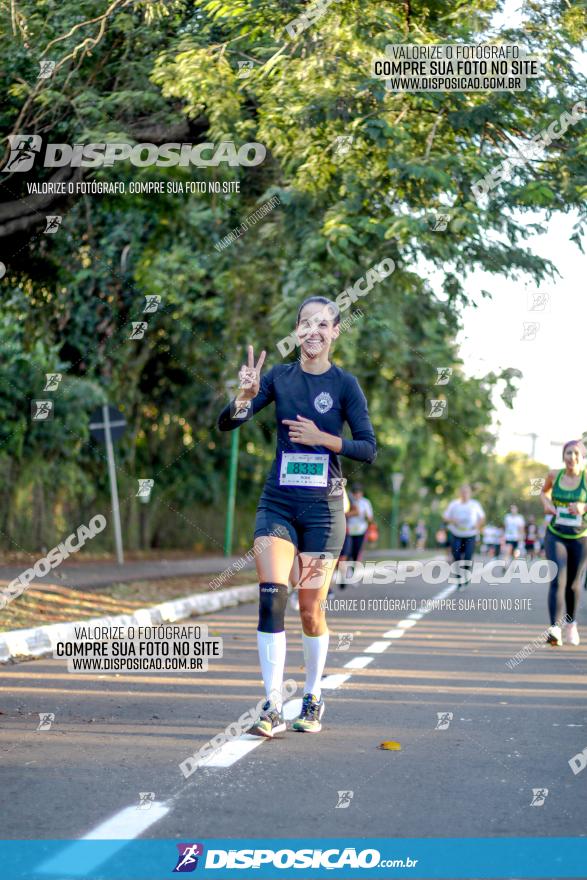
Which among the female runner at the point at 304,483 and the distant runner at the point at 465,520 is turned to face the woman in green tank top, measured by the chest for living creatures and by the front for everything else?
the distant runner

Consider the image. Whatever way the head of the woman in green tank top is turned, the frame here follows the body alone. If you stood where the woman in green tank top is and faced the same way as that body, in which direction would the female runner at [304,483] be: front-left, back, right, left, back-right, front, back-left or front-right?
front

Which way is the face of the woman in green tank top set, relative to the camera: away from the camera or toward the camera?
toward the camera

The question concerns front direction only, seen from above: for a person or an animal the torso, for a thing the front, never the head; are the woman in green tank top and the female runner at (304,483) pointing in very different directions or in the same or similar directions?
same or similar directions

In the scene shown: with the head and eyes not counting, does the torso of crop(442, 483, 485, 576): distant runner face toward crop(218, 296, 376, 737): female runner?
yes

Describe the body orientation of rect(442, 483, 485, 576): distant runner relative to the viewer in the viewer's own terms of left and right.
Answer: facing the viewer

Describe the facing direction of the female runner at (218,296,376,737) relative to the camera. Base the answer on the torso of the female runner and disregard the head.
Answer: toward the camera

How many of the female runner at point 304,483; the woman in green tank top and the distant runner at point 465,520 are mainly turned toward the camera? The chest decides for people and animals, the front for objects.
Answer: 3

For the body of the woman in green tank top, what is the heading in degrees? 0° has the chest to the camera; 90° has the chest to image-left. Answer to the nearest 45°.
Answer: approximately 0°

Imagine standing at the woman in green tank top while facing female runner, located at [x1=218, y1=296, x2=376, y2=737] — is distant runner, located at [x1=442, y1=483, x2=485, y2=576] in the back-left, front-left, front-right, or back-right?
back-right

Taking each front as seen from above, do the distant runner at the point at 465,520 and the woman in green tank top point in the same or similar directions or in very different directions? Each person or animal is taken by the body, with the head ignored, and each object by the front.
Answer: same or similar directions

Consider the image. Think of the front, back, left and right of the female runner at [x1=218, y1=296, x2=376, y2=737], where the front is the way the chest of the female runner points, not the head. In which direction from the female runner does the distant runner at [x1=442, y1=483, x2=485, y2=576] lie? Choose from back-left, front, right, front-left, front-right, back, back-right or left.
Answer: back
